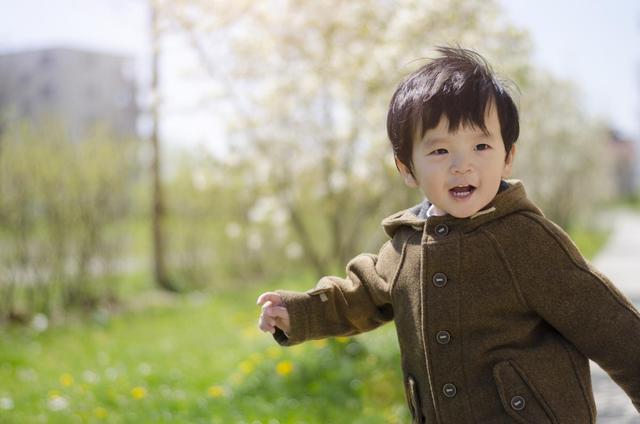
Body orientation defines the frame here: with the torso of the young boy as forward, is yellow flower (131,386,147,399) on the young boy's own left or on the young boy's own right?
on the young boy's own right

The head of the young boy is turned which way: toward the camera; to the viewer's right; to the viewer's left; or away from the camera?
toward the camera

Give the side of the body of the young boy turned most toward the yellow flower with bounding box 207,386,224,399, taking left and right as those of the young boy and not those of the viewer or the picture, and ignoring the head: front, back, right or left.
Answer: right

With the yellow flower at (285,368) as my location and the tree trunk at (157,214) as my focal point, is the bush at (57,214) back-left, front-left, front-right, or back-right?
front-left

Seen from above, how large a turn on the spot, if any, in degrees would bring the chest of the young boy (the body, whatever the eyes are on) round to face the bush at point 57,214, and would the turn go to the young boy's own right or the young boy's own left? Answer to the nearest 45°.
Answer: approximately 90° to the young boy's own right

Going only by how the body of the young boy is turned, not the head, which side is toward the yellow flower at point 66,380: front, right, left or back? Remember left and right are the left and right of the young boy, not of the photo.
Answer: right

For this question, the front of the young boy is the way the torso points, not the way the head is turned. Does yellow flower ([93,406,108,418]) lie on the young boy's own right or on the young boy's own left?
on the young boy's own right

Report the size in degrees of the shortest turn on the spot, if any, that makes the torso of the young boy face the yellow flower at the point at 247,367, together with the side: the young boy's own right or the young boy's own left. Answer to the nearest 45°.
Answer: approximately 135° to the young boy's own right

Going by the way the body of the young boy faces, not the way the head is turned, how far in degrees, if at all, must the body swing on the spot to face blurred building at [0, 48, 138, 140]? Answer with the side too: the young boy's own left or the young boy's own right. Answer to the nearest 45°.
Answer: approximately 90° to the young boy's own right
